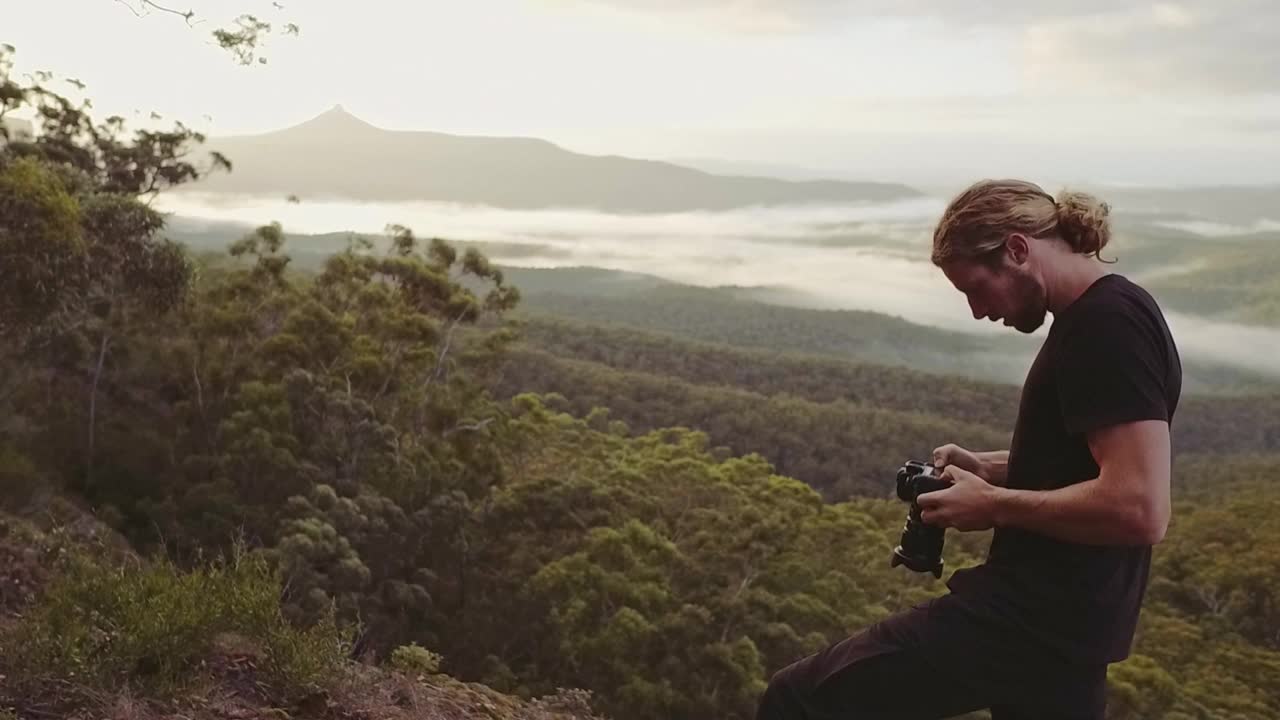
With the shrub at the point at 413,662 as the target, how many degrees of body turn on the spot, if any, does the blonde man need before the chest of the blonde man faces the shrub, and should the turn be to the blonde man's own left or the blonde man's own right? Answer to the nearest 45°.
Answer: approximately 45° to the blonde man's own right

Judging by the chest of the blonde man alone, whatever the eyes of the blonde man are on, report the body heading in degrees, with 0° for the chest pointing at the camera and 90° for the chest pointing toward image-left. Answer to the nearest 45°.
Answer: approximately 90°

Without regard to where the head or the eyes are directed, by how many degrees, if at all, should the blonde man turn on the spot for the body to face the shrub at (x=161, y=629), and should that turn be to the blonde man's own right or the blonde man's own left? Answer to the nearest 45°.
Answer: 0° — they already face it

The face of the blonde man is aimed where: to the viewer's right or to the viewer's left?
to the viewer's left
